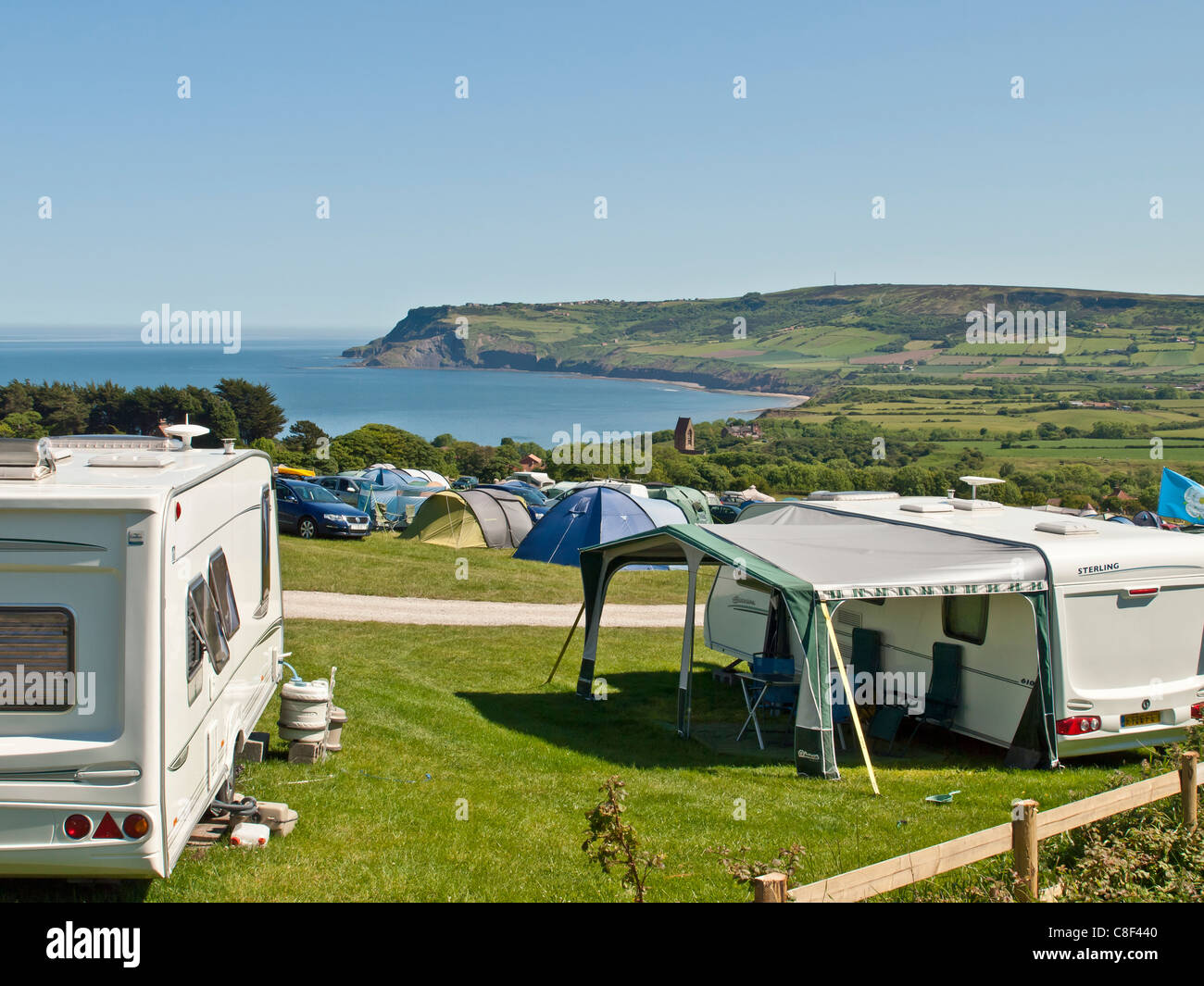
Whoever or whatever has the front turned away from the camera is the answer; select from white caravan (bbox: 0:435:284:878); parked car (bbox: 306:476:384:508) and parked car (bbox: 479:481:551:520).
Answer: the white caravan

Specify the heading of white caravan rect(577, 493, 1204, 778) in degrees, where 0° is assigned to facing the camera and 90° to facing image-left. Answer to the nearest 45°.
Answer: approximately 135°

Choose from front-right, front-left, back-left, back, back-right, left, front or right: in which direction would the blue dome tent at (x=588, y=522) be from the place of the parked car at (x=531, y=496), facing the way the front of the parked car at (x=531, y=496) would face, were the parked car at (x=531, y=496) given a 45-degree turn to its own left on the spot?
right

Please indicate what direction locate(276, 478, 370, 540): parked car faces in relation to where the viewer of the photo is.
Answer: facing the viewer and to the right of the viewer

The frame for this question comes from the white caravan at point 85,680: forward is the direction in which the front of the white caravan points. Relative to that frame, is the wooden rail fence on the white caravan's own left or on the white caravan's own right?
on the white caravan's own right

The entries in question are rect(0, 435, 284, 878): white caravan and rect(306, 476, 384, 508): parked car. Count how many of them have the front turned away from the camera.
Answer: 1

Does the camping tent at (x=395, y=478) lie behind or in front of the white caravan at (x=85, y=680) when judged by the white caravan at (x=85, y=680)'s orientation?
in front

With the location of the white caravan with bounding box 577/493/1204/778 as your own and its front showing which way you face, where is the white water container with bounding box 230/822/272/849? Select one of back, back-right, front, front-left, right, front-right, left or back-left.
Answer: left

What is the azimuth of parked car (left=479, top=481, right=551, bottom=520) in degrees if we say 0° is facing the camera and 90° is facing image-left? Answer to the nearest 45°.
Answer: approximately 315°

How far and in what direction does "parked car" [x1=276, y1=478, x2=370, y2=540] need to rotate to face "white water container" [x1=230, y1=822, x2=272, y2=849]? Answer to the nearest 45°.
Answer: approximately 45° to its right

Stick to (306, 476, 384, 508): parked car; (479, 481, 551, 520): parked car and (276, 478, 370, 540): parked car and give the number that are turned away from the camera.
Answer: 0

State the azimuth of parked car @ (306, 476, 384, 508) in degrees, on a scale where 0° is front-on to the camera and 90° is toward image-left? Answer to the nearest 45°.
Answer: approximately 315°

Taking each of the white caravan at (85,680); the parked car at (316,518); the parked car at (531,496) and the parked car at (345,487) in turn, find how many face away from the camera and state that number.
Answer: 1

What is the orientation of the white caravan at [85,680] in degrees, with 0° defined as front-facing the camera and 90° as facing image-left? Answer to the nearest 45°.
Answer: approximately 180°
